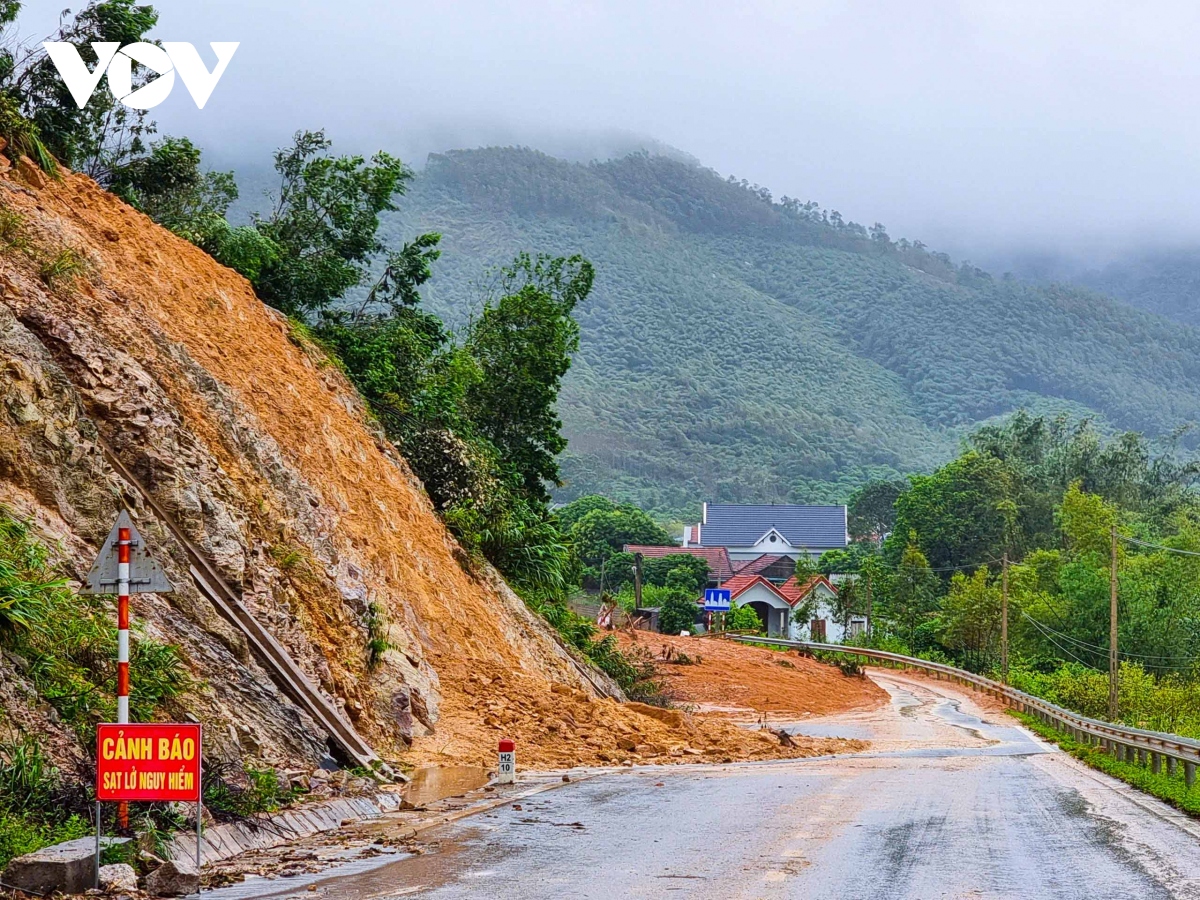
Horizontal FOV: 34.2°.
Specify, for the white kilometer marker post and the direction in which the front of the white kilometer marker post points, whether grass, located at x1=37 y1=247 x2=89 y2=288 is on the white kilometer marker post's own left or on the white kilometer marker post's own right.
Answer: on the white kilometer marker post's own right

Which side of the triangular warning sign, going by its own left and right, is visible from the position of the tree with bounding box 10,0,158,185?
front

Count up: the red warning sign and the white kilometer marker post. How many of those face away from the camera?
0

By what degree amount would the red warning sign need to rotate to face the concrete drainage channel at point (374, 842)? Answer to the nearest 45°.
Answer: approximately 135° to its left

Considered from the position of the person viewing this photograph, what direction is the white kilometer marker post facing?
facing the viewer

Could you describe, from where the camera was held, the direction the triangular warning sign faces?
facing away from the viewer

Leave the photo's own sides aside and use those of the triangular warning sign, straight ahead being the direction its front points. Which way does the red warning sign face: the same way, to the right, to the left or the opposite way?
the opposite way

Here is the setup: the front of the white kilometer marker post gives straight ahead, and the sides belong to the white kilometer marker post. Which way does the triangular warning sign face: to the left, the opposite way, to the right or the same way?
the opposite way

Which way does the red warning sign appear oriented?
toward the camera

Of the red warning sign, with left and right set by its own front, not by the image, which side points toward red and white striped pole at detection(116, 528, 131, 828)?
back
